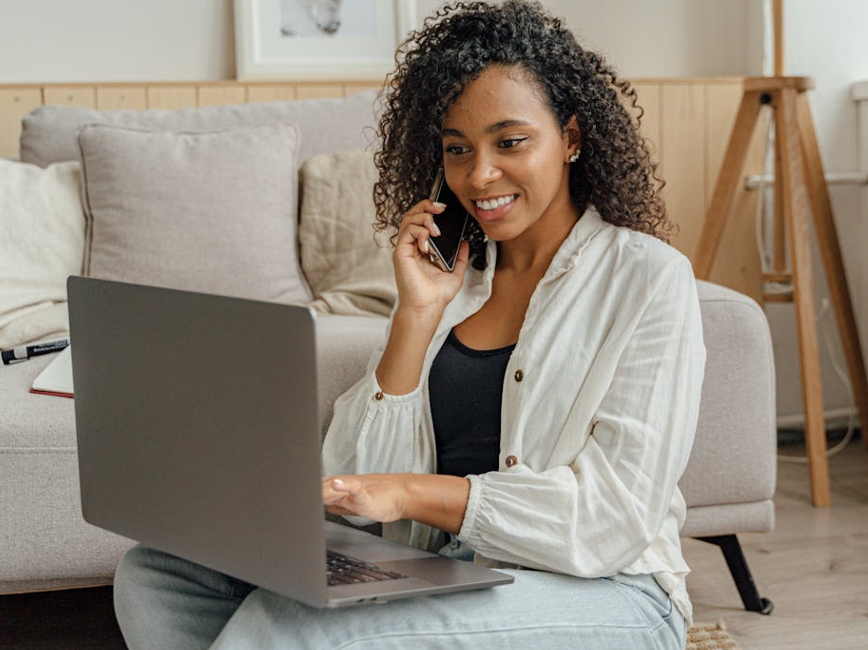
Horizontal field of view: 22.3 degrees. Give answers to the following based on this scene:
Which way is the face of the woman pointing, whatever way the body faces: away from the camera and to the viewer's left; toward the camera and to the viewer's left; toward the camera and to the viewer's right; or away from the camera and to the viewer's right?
toward the camera and to the viewer's left

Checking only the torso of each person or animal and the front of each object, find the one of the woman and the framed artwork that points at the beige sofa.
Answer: the framed artwork

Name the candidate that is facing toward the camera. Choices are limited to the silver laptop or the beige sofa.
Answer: the beige sofa

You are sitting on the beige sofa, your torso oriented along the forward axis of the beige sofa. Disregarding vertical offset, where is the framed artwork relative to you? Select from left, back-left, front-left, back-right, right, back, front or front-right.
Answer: back

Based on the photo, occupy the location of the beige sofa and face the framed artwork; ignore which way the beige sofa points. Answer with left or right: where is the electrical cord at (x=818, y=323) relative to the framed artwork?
right

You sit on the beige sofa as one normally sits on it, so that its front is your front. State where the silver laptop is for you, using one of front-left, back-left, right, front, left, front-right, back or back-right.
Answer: front

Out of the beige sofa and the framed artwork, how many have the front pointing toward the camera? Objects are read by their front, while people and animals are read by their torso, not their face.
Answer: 2

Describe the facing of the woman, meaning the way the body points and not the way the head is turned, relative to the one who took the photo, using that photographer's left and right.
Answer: facing the viewer and to the left of the viewer

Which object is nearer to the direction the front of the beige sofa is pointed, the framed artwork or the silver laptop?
the silver laptop

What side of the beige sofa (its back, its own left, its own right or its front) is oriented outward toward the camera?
front

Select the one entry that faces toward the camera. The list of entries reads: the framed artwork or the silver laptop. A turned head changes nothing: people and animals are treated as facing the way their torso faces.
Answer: the framed artwork

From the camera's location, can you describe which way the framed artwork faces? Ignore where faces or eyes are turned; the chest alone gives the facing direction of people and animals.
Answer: facing the viewer

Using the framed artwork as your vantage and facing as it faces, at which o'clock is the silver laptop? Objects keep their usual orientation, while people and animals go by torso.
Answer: The silver laptop is roughly at 12 o'clock from the framed artwork.

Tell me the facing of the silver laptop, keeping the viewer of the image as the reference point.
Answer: facing away from the viewer and to the right of the viewer

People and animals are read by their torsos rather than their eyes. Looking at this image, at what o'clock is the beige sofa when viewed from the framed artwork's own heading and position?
The beige sofa is roughly at 12 o'clock from the framed artwork.

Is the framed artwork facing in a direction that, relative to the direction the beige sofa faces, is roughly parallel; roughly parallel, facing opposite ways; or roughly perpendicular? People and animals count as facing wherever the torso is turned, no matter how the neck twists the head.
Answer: roughly parallel
